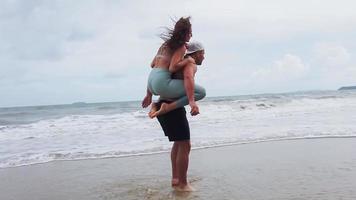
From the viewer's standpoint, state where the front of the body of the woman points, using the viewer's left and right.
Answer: facing away from the viewer and to the right of the viewer

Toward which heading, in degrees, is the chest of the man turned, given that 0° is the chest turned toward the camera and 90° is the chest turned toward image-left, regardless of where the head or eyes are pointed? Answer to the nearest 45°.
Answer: approximately 270°

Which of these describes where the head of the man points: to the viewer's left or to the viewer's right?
to the viewer's right
